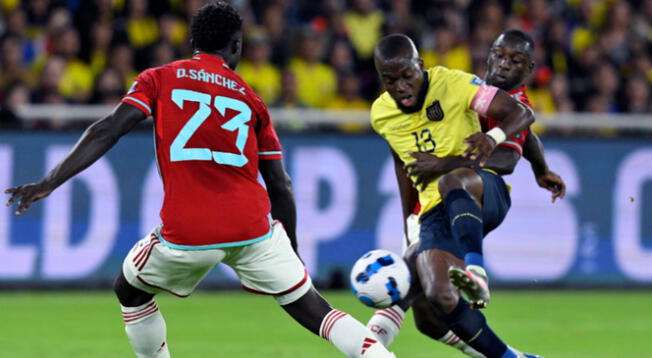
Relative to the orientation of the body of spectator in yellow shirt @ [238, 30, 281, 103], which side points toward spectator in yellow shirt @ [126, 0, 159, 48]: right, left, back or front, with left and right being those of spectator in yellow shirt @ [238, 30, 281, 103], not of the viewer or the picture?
right

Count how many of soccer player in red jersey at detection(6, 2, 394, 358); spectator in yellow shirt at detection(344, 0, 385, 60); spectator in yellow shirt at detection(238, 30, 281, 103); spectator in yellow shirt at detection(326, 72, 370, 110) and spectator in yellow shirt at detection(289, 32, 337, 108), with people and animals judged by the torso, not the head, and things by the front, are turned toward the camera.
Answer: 4

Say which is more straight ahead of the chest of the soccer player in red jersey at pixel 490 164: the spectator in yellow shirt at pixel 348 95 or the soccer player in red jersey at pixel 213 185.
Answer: the soccer player in red jersey

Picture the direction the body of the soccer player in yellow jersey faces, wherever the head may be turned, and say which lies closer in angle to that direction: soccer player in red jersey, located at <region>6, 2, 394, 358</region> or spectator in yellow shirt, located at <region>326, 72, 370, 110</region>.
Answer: the soccer player in red jersey

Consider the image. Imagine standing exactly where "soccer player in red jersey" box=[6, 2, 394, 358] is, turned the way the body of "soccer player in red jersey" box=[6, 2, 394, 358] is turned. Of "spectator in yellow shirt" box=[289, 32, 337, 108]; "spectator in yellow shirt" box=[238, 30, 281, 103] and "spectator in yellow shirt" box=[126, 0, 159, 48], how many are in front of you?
3

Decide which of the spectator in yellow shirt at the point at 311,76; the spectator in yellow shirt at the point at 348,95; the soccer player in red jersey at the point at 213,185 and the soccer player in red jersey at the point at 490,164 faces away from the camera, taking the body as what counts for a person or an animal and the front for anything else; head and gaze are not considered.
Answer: the soccer player in red jersey at the point at 213,185

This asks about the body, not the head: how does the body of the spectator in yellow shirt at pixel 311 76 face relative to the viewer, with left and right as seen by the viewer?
facing the viewer

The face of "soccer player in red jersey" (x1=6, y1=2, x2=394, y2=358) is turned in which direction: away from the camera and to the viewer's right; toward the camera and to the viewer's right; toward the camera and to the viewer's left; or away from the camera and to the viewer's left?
away from the camera and to the viewer's right

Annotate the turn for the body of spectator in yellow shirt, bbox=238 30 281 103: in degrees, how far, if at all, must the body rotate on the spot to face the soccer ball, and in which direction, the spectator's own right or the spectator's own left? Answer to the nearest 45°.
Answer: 0° — they already face it

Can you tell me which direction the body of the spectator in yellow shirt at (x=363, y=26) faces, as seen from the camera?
toward the camera

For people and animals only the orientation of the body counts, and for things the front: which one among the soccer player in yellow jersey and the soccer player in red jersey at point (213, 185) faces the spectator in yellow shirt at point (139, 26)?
the soccer player in red jersey

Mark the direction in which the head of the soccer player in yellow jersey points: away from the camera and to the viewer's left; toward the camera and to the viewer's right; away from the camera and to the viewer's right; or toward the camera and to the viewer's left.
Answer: toward the camera and to the viewer's left

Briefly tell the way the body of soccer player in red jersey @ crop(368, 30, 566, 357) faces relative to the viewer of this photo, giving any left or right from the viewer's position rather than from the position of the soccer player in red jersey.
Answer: facing the viewer and to the left of the viewer

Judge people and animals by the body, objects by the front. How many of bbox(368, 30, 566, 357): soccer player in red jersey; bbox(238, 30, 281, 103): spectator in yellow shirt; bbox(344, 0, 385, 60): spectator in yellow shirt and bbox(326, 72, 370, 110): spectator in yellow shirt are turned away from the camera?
0

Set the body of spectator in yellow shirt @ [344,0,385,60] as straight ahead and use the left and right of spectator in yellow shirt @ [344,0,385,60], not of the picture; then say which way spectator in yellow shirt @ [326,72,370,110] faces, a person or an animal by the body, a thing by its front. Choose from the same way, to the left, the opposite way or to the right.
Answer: the same way
